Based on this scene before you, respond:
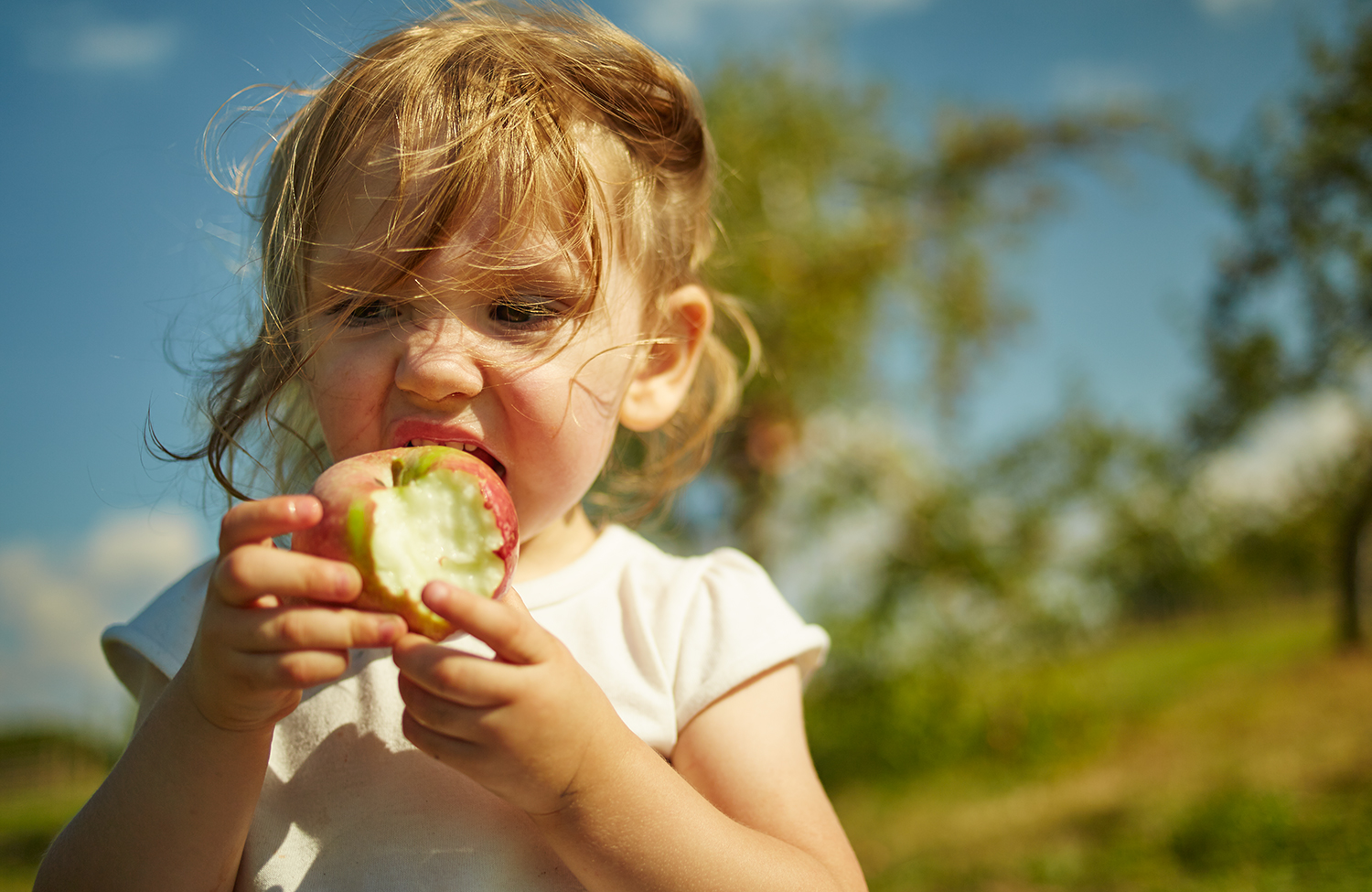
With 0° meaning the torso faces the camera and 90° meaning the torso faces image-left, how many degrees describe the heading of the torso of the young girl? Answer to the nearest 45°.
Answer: approximately 0°

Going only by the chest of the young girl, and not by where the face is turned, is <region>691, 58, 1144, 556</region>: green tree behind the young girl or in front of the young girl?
behind

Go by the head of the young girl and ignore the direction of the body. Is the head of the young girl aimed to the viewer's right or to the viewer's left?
to the viewer's left
